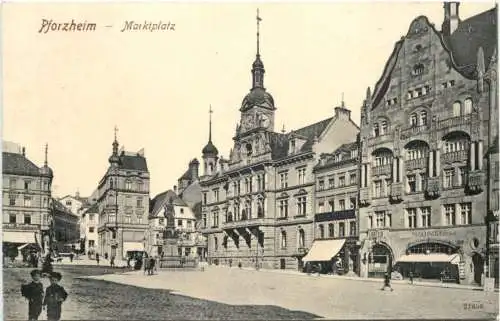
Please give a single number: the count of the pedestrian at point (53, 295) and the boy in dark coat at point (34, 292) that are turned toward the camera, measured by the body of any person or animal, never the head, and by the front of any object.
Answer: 2

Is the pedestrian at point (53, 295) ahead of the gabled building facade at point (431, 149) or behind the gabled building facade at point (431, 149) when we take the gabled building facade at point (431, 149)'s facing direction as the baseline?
ahead

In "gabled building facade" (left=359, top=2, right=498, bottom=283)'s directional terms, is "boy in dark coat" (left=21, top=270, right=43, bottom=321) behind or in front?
in front

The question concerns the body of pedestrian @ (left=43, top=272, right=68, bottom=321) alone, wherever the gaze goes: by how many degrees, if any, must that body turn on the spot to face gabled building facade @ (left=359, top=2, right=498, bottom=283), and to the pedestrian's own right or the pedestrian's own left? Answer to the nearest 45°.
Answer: approximately 135° to the pedestrian's own left

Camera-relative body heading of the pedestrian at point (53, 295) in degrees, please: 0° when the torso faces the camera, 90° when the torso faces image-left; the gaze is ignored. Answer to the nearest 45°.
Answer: approximately 0°
